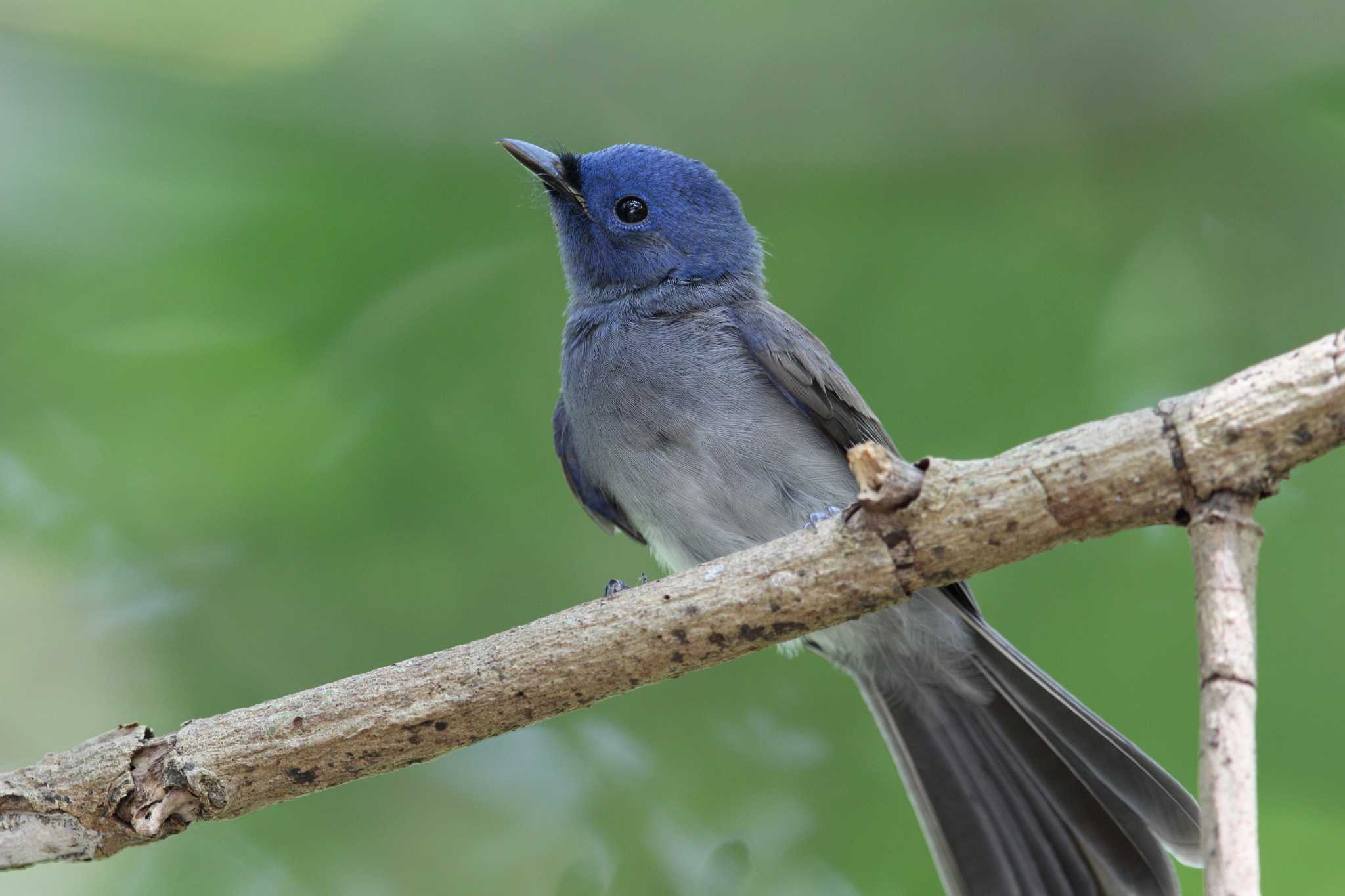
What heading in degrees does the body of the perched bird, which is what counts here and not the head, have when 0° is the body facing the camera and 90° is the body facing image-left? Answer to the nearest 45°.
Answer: approximately 45°

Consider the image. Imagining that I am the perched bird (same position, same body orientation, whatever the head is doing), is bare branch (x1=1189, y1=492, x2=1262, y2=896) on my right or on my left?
on my left
